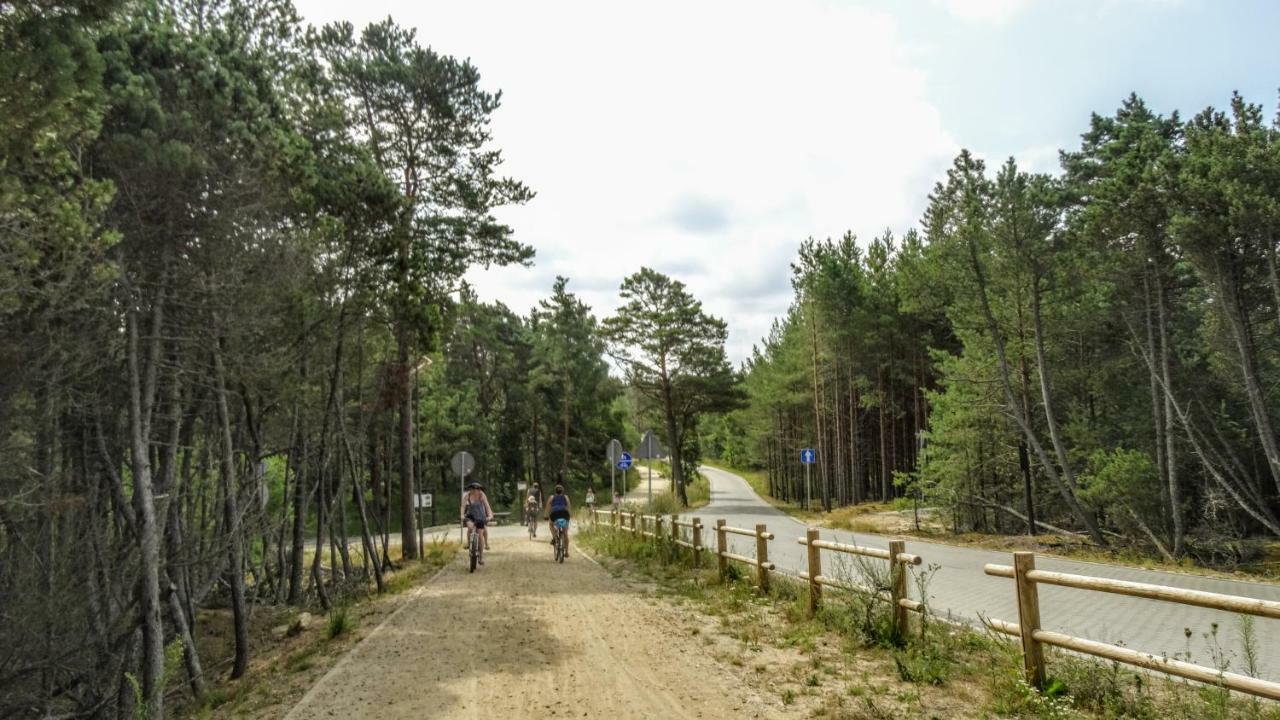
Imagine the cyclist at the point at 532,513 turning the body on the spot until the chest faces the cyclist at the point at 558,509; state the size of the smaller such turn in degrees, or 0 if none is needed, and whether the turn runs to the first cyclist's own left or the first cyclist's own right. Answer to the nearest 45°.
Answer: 0° — they already face them

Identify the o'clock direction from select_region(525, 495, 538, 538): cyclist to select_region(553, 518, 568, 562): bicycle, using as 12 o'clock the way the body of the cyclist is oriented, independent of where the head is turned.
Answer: The bicycle is roughly at 12 o'clock from the cyclist.

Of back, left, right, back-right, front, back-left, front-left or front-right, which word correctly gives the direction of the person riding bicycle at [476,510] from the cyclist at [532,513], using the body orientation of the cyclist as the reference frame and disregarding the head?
front

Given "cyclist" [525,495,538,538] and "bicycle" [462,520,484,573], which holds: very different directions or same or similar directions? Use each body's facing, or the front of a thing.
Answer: same or similar directions

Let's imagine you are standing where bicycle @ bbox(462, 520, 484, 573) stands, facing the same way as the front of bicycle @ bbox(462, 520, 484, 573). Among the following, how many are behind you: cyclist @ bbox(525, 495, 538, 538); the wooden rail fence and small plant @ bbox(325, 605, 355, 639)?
1

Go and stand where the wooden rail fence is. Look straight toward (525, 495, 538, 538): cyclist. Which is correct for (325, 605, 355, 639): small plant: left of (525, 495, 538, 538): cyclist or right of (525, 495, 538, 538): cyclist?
left
